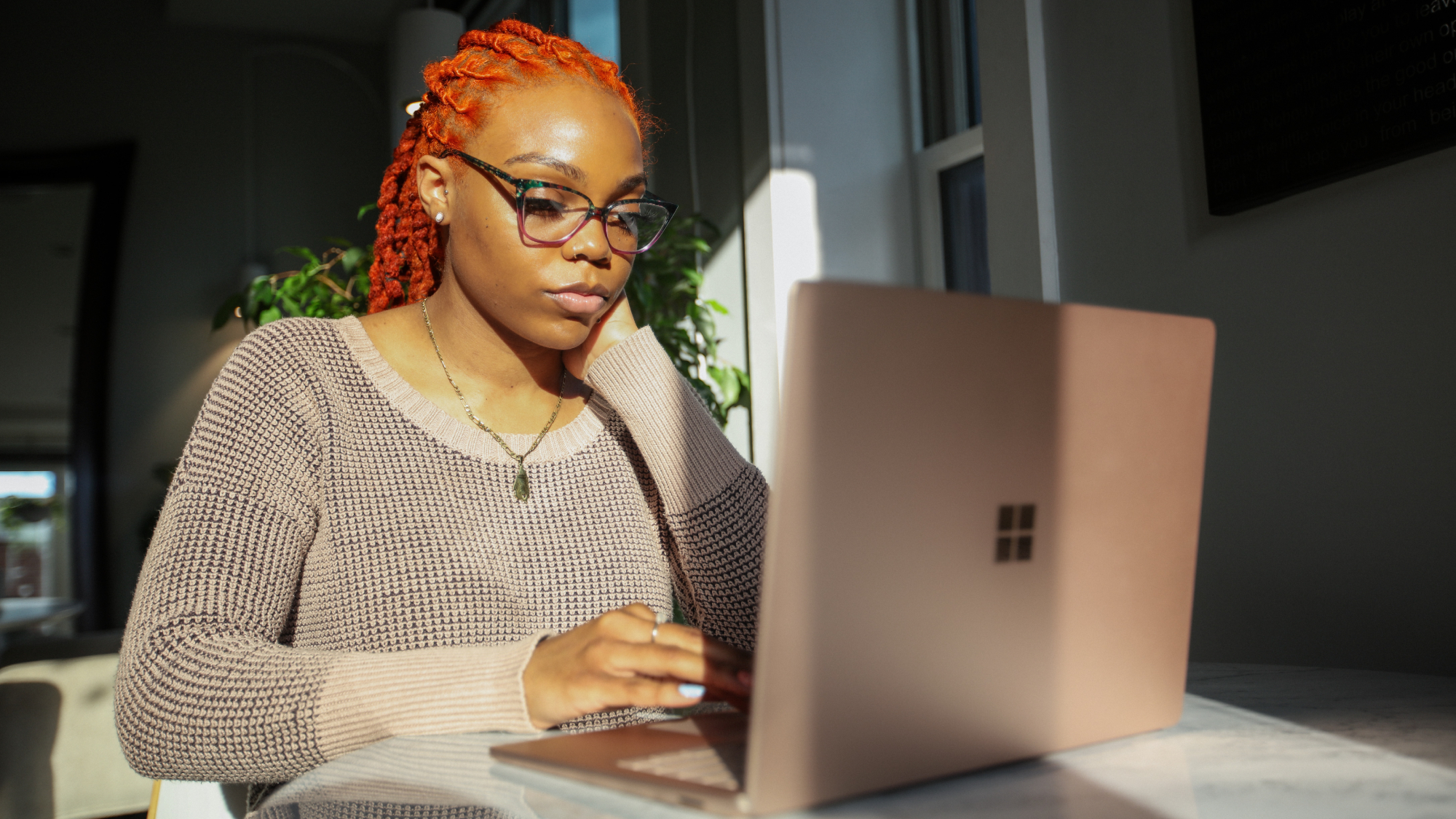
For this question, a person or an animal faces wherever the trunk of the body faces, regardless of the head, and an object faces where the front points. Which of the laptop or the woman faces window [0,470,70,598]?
the laptop

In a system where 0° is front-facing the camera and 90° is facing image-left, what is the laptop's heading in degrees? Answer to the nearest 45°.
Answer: approximately 135°

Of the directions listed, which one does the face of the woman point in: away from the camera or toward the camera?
toward the camera

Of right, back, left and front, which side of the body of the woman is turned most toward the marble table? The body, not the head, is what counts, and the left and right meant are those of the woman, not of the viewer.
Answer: front

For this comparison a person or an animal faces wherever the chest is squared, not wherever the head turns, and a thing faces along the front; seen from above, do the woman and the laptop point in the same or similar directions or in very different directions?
very different directions

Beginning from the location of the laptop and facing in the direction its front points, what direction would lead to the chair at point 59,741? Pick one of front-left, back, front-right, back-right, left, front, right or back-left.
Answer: front

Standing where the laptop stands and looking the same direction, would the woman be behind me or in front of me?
in front

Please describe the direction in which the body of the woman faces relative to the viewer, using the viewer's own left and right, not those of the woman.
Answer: facing the viewer and to the right of the viewer

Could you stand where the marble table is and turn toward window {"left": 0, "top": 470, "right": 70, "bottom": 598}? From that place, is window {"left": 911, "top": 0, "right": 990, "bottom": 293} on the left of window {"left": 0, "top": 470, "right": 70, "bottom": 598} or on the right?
right
